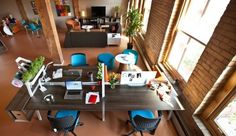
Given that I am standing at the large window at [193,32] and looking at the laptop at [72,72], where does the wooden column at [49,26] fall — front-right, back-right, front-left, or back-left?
front-right

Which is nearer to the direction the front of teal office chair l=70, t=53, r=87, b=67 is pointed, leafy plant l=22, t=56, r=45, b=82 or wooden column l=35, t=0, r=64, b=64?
the leafy plant

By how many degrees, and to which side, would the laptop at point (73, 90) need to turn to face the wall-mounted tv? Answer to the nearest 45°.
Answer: approximately 180°

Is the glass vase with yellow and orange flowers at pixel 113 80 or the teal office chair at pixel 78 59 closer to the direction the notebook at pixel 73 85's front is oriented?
the glass vase with yellow and orange flowers

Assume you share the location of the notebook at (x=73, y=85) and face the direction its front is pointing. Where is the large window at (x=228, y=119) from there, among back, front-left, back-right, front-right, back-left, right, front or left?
front-left

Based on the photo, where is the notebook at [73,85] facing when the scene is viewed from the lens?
facing the viewer

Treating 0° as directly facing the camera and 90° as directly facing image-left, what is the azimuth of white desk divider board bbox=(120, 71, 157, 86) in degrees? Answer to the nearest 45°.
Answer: approximately 0°

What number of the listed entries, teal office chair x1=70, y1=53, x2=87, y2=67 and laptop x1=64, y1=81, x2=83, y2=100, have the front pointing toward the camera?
2

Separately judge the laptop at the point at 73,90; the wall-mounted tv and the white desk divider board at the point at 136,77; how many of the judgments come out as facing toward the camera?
3

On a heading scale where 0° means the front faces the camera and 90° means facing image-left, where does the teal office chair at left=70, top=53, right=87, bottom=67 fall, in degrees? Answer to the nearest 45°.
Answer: approximately 0°

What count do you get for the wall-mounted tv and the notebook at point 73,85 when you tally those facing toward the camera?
2

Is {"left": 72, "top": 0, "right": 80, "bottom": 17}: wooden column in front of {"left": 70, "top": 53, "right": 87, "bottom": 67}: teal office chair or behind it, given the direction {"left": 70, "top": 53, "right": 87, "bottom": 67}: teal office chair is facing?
behind

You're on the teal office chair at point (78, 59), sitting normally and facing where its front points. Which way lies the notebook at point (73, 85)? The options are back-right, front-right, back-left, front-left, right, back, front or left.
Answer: front

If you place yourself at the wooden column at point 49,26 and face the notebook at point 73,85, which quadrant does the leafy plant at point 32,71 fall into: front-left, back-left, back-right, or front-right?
front-right

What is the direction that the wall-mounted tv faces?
toward the camera

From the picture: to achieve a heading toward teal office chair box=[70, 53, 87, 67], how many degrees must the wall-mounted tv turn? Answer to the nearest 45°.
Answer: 0° — it already faces it

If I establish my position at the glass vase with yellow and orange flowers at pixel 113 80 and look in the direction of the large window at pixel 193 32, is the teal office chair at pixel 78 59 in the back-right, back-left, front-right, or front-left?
back-left

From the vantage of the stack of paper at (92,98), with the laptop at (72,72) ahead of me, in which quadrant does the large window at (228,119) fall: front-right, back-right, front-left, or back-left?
back-right

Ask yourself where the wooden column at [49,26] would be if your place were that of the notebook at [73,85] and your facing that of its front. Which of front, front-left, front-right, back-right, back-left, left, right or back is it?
back

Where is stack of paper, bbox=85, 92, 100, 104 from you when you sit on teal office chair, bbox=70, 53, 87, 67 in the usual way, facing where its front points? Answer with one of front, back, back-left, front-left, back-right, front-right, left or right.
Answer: front

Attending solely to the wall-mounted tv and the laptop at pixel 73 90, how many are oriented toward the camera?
2
